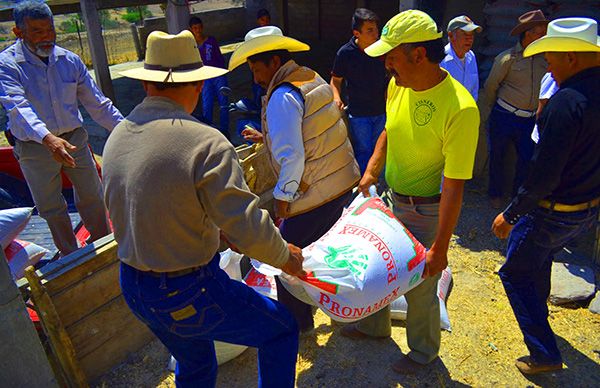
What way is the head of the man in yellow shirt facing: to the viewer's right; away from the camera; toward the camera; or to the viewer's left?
to the viewer's left

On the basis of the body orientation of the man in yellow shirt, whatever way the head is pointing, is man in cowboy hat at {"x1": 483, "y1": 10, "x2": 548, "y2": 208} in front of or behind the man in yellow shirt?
behind

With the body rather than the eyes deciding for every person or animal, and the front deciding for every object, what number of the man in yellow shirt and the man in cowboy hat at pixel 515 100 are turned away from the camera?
0

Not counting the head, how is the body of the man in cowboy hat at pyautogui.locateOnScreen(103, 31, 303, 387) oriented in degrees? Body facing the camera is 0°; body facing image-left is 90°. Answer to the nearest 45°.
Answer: approximately 225°

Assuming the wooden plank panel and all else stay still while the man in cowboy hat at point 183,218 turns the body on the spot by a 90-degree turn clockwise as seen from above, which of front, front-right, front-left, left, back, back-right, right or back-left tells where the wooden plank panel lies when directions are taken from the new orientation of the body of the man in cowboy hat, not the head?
back

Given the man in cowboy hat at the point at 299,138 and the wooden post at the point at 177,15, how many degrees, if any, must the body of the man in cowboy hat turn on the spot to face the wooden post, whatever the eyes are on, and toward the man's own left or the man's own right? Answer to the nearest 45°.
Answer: approximately 45° to the man's own right

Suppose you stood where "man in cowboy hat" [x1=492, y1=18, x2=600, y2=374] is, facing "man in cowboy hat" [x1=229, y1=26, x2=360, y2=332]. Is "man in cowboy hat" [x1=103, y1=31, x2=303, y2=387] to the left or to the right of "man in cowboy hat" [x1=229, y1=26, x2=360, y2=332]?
left

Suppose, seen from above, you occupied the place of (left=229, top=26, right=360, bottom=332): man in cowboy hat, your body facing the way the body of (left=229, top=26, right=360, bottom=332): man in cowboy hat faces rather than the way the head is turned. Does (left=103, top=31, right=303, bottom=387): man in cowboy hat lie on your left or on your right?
on your left

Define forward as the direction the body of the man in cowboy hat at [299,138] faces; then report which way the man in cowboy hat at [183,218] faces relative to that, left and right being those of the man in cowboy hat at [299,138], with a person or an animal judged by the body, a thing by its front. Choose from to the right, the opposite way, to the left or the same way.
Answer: to the right

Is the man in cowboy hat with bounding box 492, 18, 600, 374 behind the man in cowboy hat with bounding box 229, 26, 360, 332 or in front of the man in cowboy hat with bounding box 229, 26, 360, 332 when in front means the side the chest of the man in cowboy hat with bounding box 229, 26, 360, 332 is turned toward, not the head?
behind

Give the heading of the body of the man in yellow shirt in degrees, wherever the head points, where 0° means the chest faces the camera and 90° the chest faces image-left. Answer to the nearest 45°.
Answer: approximately 45°
